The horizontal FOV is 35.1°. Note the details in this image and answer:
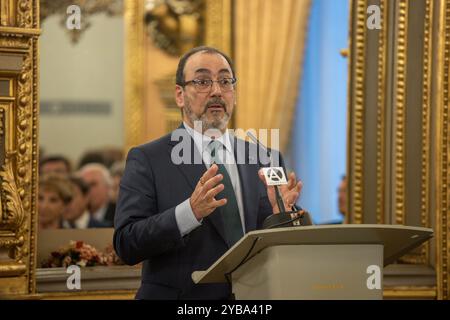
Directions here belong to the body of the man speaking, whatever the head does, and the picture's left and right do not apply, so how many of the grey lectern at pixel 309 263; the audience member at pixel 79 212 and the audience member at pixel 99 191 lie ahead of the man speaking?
1

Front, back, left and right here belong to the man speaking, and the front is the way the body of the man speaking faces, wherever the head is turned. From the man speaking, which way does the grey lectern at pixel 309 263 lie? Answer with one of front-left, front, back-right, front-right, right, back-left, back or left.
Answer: front

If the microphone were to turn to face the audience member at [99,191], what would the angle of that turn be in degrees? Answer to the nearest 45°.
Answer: approximately 90° to its right

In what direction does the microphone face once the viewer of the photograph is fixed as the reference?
facing to the left of the viewer

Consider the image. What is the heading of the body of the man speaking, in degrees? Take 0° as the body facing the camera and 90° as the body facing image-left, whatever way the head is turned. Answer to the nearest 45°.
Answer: approximately 315°

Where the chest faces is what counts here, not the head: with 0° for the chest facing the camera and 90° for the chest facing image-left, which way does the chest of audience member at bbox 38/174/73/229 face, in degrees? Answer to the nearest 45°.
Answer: approximately 45°
